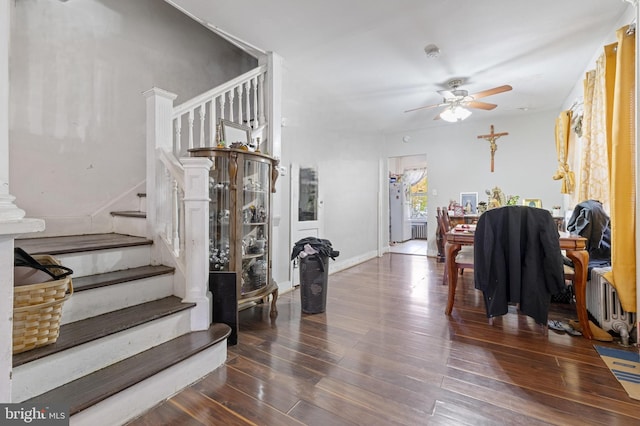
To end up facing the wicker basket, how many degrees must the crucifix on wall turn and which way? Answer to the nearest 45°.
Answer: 0° — it already faces it

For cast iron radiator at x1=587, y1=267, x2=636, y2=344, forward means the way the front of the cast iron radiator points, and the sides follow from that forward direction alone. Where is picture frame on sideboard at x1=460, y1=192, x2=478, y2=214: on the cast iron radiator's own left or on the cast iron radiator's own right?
on the cast iron radiator's own right

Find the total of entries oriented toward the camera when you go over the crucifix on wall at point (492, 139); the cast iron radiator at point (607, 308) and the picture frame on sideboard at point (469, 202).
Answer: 2

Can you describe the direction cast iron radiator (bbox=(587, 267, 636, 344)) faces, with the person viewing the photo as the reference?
facing to the left of the viewer

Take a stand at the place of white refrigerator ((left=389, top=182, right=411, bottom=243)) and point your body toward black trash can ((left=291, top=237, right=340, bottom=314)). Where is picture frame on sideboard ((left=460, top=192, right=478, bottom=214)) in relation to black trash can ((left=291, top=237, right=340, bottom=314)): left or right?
left

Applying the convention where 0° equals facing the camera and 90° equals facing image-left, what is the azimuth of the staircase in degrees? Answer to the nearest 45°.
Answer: approximately 315°

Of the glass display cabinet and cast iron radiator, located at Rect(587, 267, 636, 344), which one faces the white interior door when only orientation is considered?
the cast iron radiator

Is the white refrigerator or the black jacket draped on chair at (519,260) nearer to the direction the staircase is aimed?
the black jacket draped on chair

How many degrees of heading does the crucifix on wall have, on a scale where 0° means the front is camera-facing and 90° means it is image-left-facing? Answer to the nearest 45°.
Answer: approximately 0°

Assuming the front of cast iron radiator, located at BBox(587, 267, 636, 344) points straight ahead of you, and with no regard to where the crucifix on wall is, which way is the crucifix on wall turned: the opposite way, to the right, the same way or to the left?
to the left

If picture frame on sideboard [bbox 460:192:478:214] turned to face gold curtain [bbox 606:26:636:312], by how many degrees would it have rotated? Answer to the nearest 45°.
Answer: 0° — it already faces it

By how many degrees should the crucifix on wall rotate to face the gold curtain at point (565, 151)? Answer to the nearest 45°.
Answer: approximately 45° to its left
